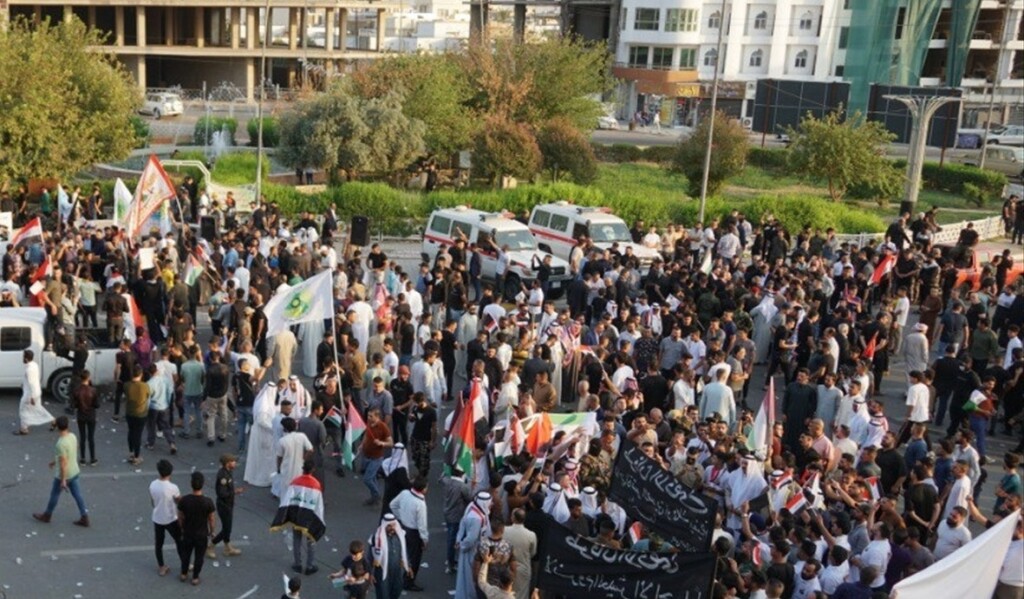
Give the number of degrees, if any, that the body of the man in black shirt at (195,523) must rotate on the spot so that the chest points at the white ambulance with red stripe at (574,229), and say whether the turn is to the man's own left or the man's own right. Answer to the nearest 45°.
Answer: approximately 45° to the man's own right

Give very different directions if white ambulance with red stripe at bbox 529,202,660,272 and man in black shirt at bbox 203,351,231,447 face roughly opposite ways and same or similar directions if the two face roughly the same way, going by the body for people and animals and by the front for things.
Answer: very different directions

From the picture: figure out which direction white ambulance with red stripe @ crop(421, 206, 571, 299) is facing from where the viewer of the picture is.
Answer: facing the viewer and to the right of the viewer

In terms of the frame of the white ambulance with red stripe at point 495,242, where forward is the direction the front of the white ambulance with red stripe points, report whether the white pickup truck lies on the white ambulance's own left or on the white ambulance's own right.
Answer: on the white ambulance's own right

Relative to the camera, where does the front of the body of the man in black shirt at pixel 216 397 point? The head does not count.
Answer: away from the camera

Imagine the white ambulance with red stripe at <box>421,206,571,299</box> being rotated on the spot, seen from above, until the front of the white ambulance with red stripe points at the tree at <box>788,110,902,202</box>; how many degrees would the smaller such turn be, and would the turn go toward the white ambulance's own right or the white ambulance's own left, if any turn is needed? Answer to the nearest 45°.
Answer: approximately 90° to the white ambulance's own left

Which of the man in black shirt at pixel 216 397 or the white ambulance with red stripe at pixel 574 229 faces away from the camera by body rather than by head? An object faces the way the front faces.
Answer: the man in black shirt

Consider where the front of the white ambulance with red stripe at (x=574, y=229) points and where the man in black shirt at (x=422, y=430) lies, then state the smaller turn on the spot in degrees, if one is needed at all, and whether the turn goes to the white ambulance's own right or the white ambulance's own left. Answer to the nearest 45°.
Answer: approximately 45° to the white ambulance's own right

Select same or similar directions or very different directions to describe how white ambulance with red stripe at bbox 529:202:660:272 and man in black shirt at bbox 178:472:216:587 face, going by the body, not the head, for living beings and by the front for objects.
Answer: very different directions

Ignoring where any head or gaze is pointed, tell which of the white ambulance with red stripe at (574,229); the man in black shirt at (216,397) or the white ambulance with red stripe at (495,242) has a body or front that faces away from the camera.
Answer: the man in black shirt

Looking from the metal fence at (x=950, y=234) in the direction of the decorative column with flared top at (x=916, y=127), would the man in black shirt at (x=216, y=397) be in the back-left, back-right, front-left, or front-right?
back-left

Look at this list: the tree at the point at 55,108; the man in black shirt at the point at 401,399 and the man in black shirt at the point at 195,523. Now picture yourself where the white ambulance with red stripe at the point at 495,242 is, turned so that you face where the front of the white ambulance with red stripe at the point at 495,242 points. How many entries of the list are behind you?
1

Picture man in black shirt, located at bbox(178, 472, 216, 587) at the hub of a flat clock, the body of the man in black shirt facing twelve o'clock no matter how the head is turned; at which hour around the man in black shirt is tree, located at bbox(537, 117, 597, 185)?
The tree is roughly at 1 o'clock from the man in black shirt.

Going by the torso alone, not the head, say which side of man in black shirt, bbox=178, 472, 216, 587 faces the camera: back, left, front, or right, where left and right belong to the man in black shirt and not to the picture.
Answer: back

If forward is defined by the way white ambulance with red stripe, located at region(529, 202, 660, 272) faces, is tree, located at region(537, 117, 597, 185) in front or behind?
behind
